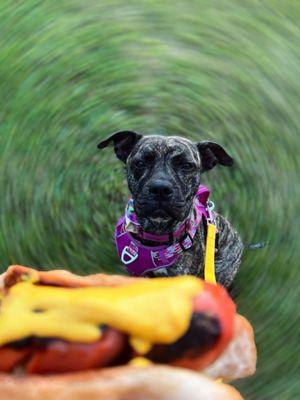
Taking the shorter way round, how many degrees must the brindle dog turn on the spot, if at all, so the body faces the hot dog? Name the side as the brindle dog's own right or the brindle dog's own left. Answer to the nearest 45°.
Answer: approximately 45° to the brindle dog's own left

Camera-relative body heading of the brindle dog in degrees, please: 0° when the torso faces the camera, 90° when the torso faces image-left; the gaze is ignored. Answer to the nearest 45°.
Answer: approximately 45°
